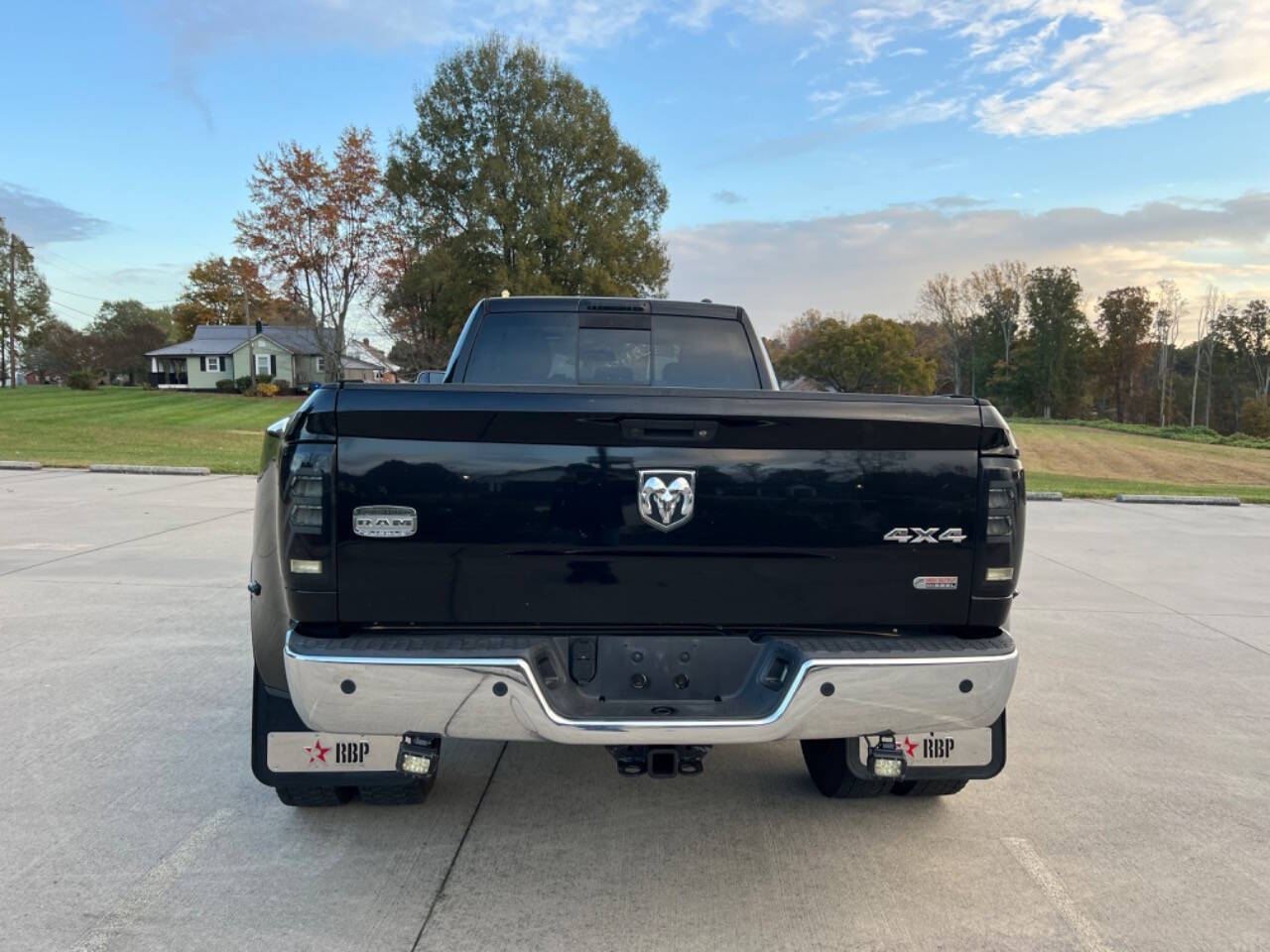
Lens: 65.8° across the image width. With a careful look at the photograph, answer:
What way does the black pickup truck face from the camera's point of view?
away from the camera

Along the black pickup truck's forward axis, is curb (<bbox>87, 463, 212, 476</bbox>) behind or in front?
in front

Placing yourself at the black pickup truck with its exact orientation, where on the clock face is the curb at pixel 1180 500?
The curb is roughly at 1 o'clock from the black pickup truck.
